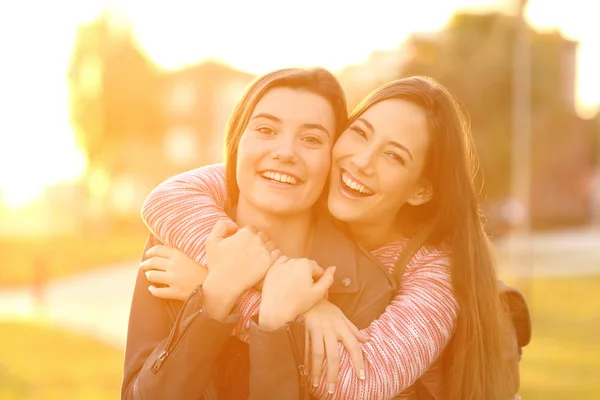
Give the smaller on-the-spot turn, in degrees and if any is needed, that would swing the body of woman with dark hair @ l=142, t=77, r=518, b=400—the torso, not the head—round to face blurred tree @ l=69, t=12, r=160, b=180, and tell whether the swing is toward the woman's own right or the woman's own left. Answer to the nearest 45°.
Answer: approximately 135° to the woman's own right

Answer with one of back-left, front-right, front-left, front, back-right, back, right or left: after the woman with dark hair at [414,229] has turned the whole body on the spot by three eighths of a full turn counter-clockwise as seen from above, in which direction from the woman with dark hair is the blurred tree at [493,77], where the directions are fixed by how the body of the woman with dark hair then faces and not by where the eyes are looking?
left

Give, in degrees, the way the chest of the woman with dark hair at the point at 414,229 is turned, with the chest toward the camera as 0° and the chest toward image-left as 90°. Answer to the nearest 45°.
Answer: approximately 45°

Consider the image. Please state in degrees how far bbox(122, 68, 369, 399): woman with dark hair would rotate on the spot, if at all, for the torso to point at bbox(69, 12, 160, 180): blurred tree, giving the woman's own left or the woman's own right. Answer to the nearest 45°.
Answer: approximately 180°

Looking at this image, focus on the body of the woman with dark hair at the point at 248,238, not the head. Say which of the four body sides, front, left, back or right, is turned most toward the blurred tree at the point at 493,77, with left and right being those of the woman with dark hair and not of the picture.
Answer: back
